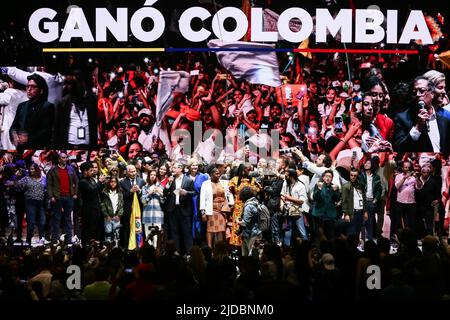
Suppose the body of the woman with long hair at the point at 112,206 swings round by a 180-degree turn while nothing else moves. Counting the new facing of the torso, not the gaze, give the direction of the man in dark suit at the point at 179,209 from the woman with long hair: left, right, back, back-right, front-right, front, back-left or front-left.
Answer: right

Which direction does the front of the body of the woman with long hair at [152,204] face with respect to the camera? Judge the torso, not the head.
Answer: toward the camera

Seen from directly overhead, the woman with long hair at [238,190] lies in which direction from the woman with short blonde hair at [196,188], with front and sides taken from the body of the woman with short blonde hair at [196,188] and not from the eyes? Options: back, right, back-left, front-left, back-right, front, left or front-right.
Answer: left

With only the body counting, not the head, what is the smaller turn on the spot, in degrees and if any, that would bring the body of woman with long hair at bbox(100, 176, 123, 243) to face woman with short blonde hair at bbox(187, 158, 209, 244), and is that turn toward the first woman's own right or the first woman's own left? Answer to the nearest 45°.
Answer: approximately 90° to the first woman's own left

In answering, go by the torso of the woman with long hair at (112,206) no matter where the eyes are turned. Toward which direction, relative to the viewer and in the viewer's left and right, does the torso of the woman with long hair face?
facing the viewer

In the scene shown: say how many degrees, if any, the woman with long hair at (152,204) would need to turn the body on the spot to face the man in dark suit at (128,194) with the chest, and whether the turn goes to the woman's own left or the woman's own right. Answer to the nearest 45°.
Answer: approximately 90° to the woman's own right

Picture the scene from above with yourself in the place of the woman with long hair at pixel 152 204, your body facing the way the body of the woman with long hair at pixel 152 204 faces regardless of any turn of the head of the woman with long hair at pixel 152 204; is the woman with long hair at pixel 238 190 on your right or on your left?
on your left

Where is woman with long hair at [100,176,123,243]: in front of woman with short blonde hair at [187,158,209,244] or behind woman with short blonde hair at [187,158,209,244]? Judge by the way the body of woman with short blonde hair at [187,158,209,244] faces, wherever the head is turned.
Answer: in front

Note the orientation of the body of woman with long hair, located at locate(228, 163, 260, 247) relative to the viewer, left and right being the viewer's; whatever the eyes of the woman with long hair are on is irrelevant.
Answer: facing the viewer and to the right of the viewer

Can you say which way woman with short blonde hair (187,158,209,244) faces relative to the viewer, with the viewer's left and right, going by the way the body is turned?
facing the viewer and to the left of the viewer

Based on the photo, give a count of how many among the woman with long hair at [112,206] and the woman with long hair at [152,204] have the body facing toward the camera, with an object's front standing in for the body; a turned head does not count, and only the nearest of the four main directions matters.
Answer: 2
